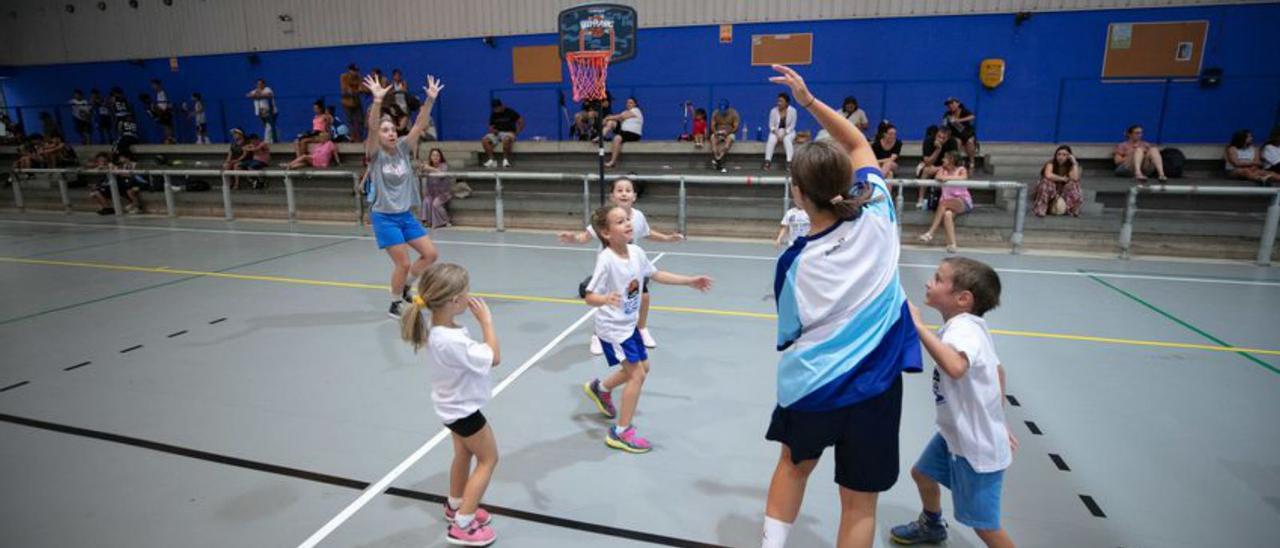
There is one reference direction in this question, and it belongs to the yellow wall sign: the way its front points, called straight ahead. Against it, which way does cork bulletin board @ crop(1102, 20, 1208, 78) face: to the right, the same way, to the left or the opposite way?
the same way

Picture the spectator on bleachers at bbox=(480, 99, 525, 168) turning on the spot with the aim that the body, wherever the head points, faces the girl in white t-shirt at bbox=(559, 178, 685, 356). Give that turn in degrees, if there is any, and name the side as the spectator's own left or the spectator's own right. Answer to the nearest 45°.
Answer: approximately 45° to the spectator's own left

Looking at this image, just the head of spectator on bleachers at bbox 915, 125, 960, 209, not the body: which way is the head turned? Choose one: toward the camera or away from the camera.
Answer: toward the camera

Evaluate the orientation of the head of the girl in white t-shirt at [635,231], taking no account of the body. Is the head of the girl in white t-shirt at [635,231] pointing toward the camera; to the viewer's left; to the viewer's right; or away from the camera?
toward the camera

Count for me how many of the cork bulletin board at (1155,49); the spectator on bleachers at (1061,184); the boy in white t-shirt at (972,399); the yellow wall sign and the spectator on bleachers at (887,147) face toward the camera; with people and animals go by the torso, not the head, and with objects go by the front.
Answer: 4

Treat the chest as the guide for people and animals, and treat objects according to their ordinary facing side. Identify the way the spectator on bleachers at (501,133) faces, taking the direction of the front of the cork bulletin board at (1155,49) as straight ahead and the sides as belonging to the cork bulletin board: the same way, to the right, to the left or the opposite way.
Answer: the same way

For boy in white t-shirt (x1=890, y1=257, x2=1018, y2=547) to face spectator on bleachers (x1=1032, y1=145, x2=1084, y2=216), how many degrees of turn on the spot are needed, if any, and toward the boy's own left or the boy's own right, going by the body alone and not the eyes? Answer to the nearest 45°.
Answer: approximately 90° to the boy's own right

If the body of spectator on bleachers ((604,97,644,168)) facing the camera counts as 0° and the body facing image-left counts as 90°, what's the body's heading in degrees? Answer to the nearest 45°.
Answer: approximately 45°

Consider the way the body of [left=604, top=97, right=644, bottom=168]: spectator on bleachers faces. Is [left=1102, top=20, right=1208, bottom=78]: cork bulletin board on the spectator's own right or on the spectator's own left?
on the spectator's own left

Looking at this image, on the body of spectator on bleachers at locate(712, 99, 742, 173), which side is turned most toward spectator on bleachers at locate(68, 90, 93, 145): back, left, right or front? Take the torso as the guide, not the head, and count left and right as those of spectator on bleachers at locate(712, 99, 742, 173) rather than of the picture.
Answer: right

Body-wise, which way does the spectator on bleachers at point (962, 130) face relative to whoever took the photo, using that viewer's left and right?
facing the viewer and to the left of the viewer

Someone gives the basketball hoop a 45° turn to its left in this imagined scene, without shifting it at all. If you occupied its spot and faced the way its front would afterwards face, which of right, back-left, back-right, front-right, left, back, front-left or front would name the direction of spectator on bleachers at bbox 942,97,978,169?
front-left

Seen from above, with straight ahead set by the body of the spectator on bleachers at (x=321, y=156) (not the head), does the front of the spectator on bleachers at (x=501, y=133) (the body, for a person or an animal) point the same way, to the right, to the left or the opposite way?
the same way

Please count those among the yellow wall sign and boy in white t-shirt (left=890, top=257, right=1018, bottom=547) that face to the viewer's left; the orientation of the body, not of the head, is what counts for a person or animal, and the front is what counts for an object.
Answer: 1

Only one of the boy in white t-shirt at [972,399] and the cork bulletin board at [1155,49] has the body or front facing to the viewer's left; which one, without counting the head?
the boy in white t-shirt

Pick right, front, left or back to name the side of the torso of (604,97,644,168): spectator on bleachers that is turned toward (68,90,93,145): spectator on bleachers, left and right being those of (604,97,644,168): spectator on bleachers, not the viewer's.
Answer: right

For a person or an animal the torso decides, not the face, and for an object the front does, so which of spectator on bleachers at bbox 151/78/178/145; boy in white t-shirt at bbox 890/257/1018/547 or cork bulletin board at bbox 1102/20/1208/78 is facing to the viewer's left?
the boy in white t-shirt

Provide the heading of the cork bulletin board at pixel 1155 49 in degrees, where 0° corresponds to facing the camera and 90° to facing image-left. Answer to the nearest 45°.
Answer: approximately 0°

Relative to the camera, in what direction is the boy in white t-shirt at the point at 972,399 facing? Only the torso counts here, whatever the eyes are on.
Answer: to the viewer's left
